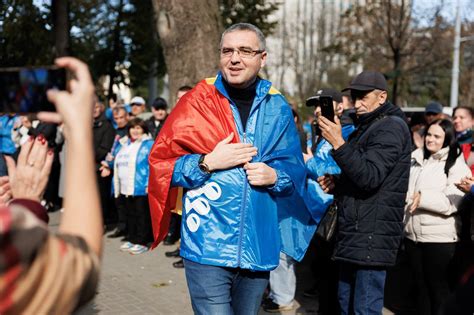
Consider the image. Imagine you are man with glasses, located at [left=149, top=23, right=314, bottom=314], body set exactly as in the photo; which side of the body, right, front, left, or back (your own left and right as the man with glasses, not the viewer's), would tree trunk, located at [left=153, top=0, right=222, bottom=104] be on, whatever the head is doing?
back

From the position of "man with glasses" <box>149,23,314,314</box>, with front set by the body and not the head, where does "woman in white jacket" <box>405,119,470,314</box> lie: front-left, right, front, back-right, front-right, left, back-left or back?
back-left

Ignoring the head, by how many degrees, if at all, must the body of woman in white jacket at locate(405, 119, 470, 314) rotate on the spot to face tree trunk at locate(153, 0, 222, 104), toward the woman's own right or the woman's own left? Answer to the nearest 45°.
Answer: approximately 90° to the woman's own right

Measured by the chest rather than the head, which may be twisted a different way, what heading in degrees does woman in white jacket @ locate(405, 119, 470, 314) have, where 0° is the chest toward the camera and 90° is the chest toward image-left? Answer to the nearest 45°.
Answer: approximately 45°

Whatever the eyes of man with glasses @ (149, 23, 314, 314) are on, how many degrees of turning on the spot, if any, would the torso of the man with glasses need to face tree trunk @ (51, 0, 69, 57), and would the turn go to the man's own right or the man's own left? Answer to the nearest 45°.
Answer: approximately 135° to the man's own right

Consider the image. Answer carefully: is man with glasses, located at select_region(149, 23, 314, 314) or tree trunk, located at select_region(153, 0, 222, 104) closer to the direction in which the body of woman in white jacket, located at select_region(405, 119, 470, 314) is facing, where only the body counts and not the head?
the man with glasses
